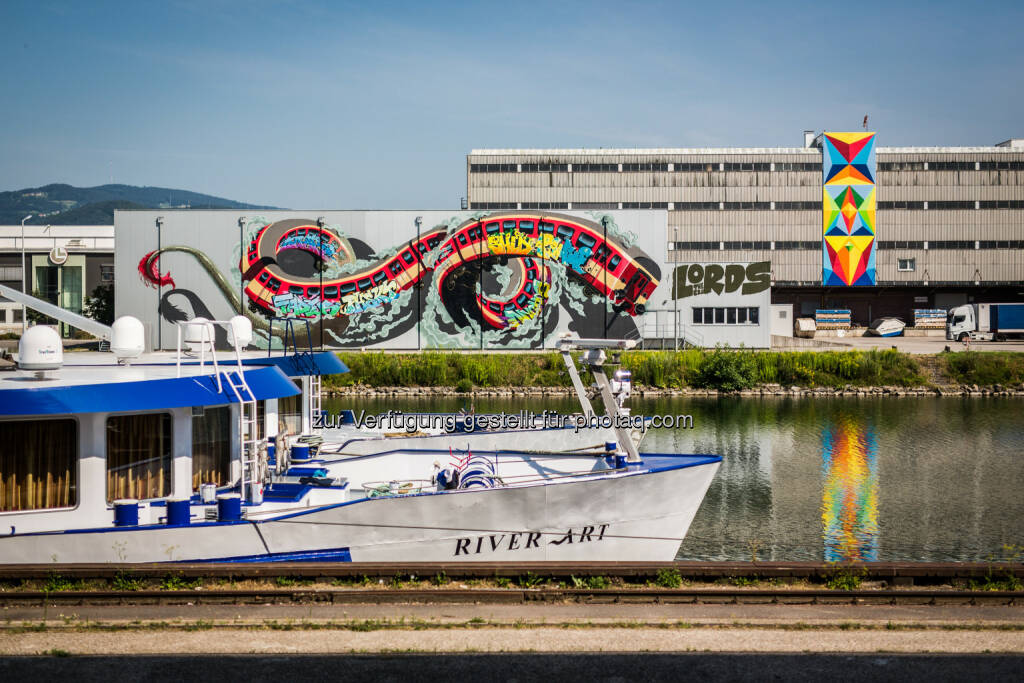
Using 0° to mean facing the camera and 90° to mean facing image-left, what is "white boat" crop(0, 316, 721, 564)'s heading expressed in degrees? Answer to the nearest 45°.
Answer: approximately 270°
